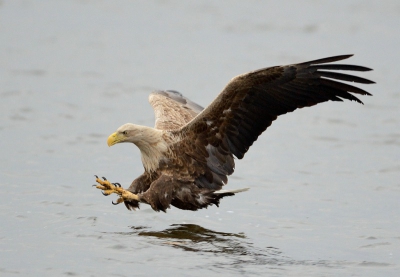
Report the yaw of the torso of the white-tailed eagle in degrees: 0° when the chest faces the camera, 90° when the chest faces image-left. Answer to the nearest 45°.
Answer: approximately 90°
